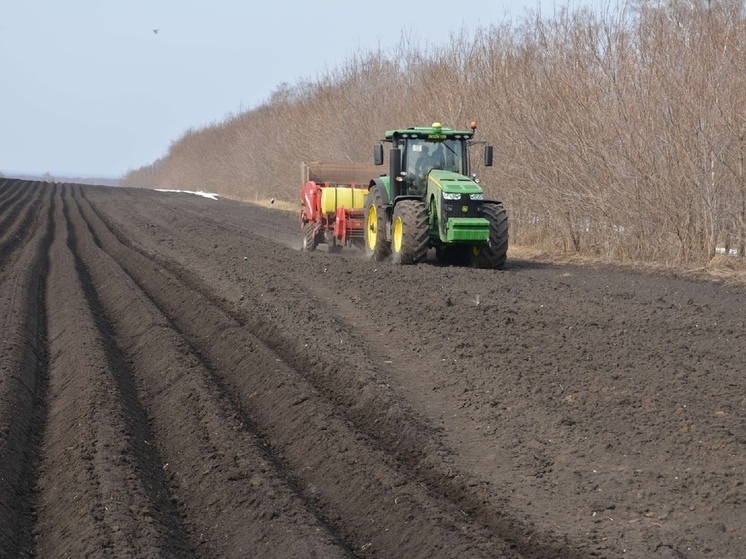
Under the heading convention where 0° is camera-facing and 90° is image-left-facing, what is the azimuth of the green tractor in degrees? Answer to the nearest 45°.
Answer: approximately 315°
